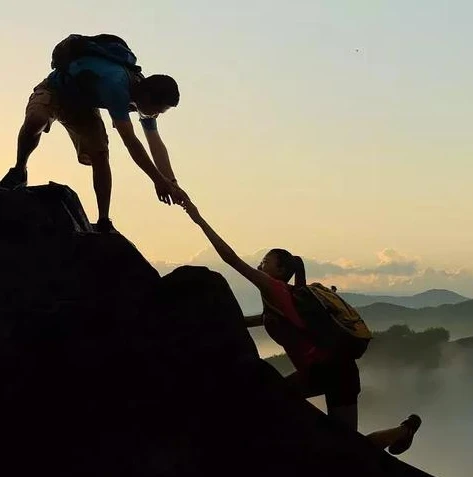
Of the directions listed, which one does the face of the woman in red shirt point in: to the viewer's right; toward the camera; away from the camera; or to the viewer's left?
to the viewer's left

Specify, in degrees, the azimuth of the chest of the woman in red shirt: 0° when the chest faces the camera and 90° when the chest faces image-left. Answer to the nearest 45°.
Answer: approximately 90°
